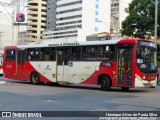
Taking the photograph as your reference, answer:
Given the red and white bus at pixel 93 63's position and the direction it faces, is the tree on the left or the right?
on its left

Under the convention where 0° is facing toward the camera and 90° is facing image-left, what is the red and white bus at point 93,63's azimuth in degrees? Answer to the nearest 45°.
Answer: approximately 315°
